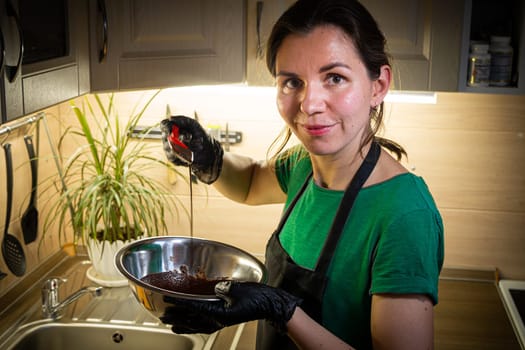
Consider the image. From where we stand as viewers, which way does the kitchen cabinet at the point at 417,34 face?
facing the viewer

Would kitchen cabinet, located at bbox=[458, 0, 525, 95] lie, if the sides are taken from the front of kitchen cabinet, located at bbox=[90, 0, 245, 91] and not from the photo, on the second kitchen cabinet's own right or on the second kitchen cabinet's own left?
on the second kitchen cabinet's own left

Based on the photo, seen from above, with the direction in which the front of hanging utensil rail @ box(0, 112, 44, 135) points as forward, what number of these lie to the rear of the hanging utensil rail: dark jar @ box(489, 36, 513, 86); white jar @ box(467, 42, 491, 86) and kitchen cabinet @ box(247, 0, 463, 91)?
0

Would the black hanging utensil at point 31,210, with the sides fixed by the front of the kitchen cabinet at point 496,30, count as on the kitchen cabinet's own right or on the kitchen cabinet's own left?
on the kitchen cabinet's own right

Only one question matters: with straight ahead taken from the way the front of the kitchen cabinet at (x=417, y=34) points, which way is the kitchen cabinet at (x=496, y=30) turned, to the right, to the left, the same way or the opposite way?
the same way

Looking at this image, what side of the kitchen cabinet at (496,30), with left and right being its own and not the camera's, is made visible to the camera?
front

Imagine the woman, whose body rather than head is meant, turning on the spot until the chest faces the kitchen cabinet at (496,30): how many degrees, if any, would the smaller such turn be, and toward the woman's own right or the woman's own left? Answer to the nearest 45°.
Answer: approximately 180°

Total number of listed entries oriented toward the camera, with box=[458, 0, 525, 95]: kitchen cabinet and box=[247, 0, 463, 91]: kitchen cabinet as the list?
2

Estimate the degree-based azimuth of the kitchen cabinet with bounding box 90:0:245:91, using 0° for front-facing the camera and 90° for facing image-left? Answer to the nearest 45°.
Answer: approximately 0°

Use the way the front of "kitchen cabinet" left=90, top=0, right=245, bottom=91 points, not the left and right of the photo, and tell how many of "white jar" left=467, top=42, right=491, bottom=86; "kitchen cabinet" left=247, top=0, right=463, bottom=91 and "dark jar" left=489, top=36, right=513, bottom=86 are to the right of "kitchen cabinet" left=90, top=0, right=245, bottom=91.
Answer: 0

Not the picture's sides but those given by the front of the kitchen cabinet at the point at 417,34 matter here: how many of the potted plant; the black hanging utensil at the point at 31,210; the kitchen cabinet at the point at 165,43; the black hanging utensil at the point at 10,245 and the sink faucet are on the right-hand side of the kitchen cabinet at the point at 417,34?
5

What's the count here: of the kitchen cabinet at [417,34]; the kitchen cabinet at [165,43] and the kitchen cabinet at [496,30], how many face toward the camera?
3

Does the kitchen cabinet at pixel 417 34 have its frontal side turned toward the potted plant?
no

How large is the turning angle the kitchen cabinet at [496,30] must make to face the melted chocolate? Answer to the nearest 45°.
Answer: approximately 45° to its right

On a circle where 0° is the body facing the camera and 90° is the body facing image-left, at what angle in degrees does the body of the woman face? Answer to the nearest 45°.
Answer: approximately 45°
